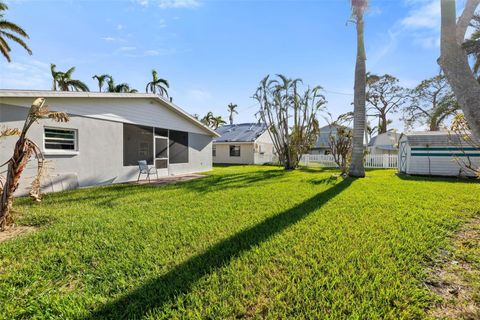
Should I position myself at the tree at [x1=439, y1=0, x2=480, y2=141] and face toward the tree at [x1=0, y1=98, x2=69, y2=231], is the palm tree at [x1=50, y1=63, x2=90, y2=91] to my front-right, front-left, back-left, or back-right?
front-right

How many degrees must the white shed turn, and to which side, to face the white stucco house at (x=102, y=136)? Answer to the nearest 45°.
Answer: approximately 45° to its left

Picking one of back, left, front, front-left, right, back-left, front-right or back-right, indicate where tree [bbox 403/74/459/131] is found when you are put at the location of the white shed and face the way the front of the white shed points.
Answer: right

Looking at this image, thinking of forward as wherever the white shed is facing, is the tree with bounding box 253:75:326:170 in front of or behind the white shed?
in front

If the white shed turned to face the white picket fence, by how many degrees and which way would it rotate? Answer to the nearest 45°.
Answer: approximately 45° to its right

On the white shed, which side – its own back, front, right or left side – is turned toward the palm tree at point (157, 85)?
front

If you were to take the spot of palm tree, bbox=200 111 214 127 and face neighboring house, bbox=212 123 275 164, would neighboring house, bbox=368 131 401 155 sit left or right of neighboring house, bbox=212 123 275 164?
left
